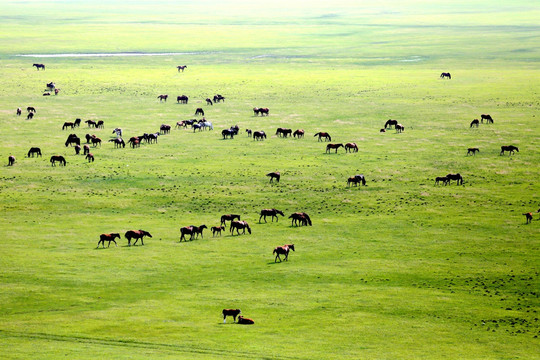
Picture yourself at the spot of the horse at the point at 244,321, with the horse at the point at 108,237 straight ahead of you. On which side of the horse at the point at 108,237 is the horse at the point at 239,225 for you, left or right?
right

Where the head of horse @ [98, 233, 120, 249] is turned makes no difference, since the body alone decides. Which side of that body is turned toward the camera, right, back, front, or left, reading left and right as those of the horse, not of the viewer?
right

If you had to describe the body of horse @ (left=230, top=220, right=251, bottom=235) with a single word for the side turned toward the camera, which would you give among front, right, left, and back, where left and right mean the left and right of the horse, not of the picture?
right
